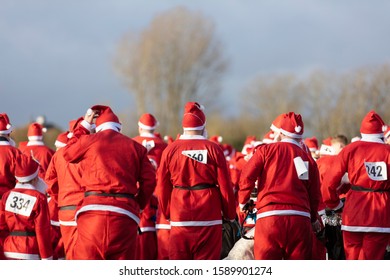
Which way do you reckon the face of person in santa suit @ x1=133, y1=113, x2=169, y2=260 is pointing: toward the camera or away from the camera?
away from the camera

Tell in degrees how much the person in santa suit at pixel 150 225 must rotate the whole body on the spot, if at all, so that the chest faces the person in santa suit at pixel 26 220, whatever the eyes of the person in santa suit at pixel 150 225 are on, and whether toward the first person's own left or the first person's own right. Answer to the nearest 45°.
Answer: approximately 135° to the first person's own left

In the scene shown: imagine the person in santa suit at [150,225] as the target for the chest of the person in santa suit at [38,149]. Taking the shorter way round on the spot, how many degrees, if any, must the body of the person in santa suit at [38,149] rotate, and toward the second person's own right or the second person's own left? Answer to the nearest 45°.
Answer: approximately 135° to the second person's own right

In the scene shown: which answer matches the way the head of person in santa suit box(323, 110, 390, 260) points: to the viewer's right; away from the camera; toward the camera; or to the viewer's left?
away from the camera

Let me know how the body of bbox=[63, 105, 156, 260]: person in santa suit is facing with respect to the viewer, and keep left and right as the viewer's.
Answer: facing away from the viewer

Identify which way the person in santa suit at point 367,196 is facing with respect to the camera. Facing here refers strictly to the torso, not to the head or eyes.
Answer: away from the camera

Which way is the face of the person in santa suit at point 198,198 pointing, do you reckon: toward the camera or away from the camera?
away from the camera

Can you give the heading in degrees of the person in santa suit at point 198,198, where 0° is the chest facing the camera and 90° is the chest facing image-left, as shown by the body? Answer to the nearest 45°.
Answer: approximately 180°

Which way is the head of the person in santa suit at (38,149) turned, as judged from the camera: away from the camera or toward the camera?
away from the camera

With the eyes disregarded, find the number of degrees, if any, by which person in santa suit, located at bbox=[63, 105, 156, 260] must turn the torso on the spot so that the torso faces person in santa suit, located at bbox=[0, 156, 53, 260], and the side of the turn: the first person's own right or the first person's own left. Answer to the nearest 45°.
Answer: approximately 45° to the first person's own left
